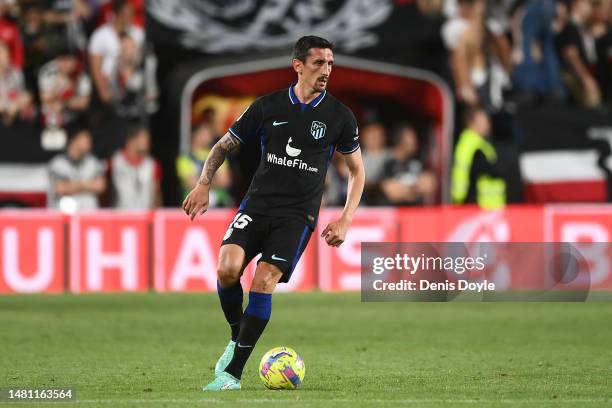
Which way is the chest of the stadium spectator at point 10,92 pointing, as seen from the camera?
toward the camera

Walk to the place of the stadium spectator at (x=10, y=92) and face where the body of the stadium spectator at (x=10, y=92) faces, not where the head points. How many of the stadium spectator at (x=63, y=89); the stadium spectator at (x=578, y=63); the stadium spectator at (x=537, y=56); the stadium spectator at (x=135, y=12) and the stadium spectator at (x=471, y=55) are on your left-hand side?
5

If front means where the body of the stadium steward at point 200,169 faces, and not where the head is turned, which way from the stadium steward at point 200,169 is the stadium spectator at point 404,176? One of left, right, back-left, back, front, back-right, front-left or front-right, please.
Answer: left

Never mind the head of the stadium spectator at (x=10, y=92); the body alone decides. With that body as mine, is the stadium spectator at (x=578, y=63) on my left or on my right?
on my left

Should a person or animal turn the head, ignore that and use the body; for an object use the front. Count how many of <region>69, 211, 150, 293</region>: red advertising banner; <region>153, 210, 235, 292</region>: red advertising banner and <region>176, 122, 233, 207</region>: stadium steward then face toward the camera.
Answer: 3

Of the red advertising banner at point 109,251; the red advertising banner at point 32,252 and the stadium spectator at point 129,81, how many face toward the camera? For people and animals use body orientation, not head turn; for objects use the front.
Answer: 3

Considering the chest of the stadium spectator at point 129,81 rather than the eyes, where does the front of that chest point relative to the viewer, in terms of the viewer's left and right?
facing the viewer

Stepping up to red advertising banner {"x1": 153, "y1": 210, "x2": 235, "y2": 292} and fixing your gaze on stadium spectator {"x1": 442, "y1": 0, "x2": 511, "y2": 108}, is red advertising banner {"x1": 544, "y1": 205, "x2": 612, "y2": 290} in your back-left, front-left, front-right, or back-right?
front-right

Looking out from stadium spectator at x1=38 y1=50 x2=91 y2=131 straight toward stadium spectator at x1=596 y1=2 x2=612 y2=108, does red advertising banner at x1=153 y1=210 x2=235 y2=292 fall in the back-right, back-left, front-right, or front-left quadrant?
front-right

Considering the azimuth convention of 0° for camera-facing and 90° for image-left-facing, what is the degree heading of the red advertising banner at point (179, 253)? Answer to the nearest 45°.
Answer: approximately 0°

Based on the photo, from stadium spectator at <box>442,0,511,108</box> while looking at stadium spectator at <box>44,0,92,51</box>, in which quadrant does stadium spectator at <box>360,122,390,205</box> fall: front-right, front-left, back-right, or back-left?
front-left

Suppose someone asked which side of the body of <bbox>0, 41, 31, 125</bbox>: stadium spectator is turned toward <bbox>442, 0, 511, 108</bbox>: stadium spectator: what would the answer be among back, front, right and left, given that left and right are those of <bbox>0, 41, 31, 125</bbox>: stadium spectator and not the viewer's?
left

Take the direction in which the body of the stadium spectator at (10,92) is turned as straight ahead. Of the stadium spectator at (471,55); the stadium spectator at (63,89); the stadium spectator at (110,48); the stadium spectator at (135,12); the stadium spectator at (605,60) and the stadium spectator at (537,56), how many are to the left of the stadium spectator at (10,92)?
6
